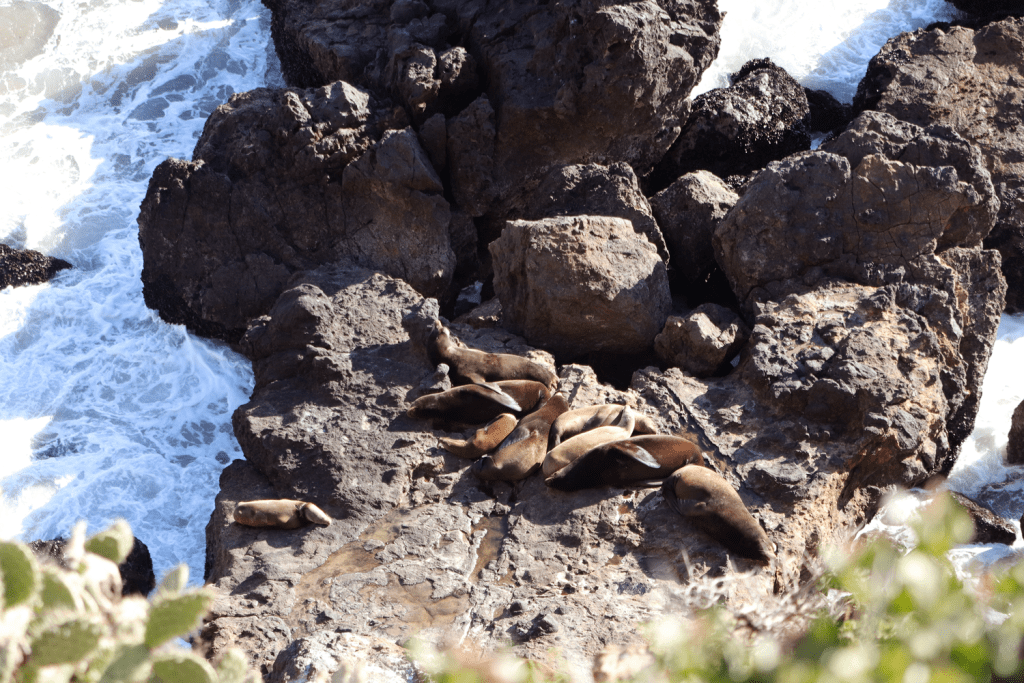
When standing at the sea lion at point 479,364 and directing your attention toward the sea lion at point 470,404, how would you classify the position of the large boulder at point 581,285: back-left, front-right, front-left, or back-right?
back-left

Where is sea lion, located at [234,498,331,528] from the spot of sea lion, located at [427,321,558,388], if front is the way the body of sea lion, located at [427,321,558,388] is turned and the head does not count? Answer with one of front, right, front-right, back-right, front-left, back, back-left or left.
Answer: front-left

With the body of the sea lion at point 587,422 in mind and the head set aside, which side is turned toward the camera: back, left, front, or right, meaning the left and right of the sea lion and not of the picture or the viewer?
right

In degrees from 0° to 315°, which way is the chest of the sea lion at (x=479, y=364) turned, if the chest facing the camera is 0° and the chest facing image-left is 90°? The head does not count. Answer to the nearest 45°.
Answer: approximately 90°
